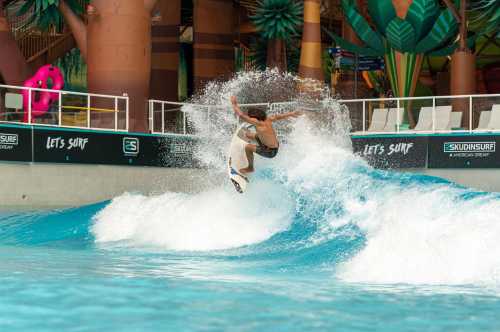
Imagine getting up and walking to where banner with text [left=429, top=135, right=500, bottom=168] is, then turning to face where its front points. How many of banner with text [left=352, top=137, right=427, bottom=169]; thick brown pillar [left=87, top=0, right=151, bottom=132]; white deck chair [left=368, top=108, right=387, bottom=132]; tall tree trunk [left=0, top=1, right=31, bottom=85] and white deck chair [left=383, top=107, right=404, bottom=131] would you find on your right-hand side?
5

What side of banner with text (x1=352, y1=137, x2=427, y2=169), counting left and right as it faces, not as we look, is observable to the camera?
front

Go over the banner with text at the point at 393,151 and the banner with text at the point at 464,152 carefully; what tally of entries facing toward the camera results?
2

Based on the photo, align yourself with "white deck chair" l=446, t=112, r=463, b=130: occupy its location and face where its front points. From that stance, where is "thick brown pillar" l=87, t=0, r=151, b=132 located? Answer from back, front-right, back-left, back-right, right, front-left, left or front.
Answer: front-right

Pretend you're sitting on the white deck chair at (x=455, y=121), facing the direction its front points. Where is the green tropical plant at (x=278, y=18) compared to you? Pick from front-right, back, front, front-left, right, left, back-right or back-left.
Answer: right

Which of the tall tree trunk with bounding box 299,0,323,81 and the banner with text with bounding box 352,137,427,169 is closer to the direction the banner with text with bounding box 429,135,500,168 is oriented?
the banner with text

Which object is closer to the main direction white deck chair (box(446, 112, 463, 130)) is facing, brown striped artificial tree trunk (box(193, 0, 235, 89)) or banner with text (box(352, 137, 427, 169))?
the banner with text

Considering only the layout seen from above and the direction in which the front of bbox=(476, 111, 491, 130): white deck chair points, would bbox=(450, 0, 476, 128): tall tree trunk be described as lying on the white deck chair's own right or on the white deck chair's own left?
on the white deck chair's own right

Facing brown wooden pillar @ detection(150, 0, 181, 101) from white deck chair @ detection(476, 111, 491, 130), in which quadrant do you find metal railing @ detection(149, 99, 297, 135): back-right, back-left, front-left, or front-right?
front-left

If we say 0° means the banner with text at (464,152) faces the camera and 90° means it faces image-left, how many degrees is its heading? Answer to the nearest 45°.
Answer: approximately 0°

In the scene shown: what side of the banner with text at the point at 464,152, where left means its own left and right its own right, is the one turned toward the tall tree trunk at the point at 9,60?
right

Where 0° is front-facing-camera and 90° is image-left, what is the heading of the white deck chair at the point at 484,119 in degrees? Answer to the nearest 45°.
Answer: approximately 45°

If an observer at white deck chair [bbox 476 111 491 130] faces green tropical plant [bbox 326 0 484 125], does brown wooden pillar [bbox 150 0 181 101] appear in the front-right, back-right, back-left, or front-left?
front-left

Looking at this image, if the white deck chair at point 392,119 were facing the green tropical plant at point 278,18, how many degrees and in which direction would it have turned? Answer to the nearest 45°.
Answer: approximately 90° to its right

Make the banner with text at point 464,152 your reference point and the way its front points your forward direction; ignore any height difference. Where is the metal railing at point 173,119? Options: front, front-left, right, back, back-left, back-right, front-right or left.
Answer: right
